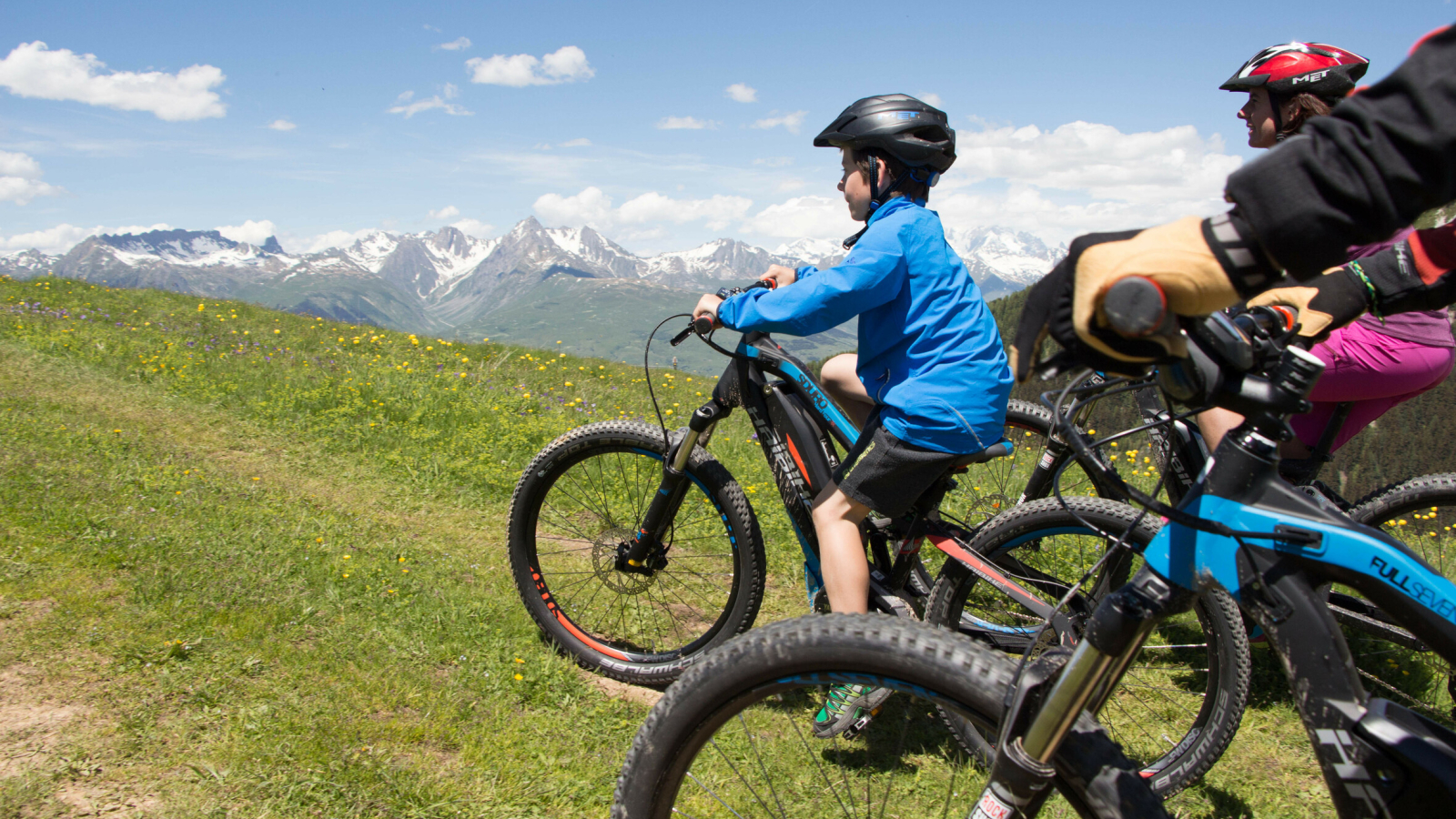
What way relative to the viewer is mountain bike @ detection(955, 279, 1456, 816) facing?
to the viewer's left

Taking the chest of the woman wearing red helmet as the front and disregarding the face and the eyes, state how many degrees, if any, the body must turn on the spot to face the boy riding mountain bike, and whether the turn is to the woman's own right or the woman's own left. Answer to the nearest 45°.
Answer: approximately 45° to the woman's own left

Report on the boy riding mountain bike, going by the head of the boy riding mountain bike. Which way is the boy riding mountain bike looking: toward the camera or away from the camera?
away from the camera

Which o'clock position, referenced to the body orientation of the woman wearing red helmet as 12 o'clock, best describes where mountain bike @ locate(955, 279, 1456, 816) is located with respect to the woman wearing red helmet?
The mountain bike is roughly at 9 o'clock from the woman wearing red helmet.

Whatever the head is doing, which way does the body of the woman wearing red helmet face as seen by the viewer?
to the viewer's left

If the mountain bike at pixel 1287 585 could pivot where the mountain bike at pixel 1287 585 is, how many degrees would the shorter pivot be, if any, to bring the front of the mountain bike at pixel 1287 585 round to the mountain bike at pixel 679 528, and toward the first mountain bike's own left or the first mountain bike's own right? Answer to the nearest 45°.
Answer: approximately 45° to the first mountain bike's own right

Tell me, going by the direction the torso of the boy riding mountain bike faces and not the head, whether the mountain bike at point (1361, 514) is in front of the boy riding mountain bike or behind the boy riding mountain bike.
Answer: behind

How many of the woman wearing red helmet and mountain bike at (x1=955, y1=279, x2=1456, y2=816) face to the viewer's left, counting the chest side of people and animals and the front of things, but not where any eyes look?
2

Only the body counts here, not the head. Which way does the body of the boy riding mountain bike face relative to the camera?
to the viewer's left

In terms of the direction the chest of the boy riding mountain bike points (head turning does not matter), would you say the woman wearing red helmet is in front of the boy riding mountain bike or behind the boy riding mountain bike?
behind
